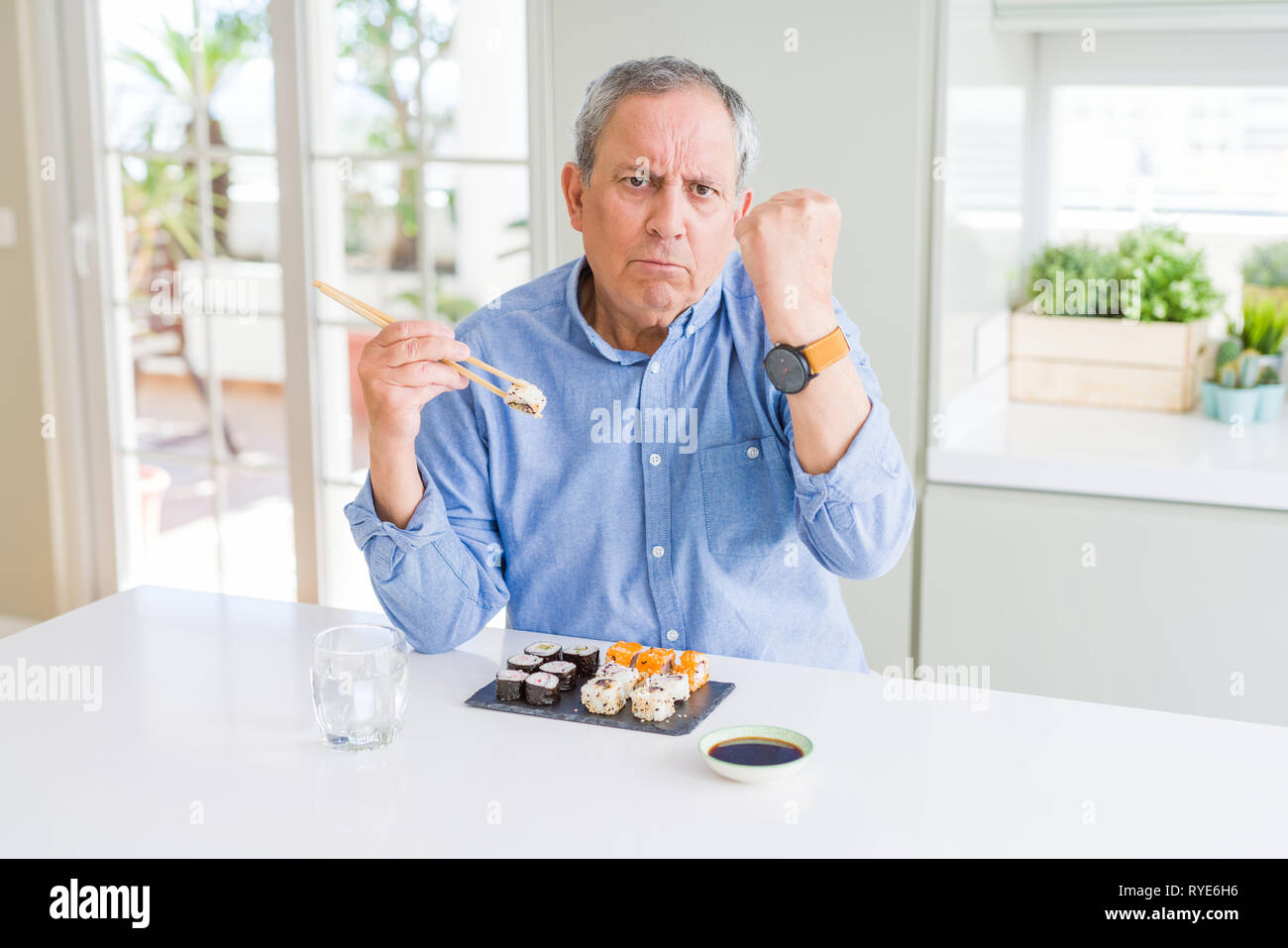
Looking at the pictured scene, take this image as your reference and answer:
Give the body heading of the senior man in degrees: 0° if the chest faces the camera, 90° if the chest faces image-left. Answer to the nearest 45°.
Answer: approximately 0°

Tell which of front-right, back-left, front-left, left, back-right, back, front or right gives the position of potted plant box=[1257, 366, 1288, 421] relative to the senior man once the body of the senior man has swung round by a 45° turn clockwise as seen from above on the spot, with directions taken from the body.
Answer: back

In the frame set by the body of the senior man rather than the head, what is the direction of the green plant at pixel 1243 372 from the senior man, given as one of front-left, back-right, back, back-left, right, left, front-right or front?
back-left

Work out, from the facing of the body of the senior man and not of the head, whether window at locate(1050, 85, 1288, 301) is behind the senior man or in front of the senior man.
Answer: behind

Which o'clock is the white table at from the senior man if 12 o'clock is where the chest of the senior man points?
The white table is roughly at 12 o'clock from the senior man.
